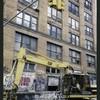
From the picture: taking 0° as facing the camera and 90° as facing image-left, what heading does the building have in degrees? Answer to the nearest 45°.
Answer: approximately 315°
